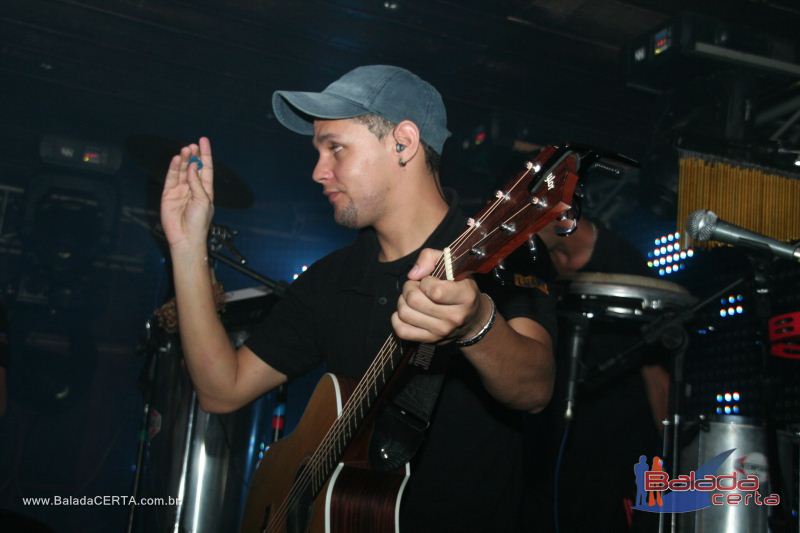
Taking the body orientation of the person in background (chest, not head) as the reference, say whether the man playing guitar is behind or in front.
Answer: in front

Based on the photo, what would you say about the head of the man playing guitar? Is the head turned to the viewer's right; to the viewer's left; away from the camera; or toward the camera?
to the viewer's left

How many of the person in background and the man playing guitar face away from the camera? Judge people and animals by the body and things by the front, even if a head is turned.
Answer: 0

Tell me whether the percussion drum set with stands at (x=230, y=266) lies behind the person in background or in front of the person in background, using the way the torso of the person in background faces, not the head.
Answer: in front

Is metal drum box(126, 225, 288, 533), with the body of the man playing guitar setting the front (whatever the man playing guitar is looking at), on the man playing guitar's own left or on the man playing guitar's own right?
on the man playing guitar's own right

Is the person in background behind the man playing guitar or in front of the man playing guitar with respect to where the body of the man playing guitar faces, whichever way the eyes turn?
behind

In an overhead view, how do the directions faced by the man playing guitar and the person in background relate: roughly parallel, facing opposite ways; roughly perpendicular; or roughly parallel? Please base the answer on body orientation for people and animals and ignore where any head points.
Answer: roughly parallel

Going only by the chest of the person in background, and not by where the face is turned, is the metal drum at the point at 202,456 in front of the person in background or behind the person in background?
in front

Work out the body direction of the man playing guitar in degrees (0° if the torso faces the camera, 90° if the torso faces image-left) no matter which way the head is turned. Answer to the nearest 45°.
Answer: approximately 45°
